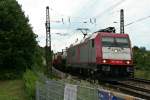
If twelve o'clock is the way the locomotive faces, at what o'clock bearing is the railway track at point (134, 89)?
The railway track is roughly at 1 o'clock from the locomotive.

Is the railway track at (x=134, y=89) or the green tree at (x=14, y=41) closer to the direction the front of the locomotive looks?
the railway track

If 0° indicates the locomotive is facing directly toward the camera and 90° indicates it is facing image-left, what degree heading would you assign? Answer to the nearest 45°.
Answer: approximately 315°
